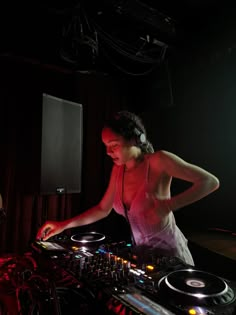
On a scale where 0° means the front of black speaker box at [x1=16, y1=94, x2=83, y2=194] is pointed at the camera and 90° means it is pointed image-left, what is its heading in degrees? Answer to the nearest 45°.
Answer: approximately 315°

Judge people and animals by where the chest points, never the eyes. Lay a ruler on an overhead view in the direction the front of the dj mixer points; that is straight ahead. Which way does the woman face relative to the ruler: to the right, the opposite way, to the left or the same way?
the opposite way

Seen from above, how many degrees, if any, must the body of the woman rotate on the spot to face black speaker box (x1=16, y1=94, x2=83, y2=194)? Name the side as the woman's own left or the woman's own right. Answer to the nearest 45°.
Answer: approximately 90° to the woman's own right

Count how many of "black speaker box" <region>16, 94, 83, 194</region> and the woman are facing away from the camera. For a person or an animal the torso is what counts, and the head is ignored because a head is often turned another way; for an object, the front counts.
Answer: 0

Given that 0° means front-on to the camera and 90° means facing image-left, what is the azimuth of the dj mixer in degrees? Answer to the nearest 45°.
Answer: approximately 225°

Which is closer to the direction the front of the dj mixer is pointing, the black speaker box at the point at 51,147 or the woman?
the woman

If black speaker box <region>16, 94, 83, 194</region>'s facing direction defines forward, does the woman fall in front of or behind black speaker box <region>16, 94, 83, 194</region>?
in front

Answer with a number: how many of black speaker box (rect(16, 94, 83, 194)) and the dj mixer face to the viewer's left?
0

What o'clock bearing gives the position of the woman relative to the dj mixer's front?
The woman is roughly at 11 o'clock from the dj mixer.

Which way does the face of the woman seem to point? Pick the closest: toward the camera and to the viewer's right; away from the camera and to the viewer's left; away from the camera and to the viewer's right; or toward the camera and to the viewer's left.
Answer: toward the camera and to the viewer's left

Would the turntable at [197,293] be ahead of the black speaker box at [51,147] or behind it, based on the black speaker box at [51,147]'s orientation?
ahead

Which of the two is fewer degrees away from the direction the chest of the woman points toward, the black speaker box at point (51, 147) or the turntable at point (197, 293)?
the turntable
